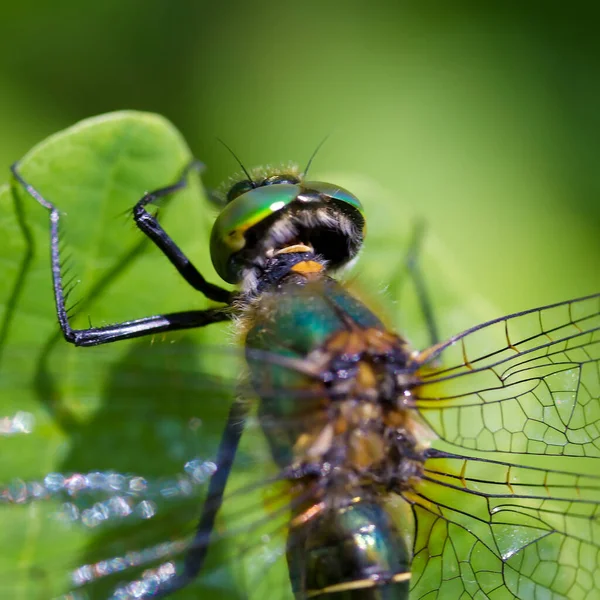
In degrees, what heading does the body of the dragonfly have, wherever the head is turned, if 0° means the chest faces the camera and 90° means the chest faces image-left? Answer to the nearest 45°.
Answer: approximately 180°
